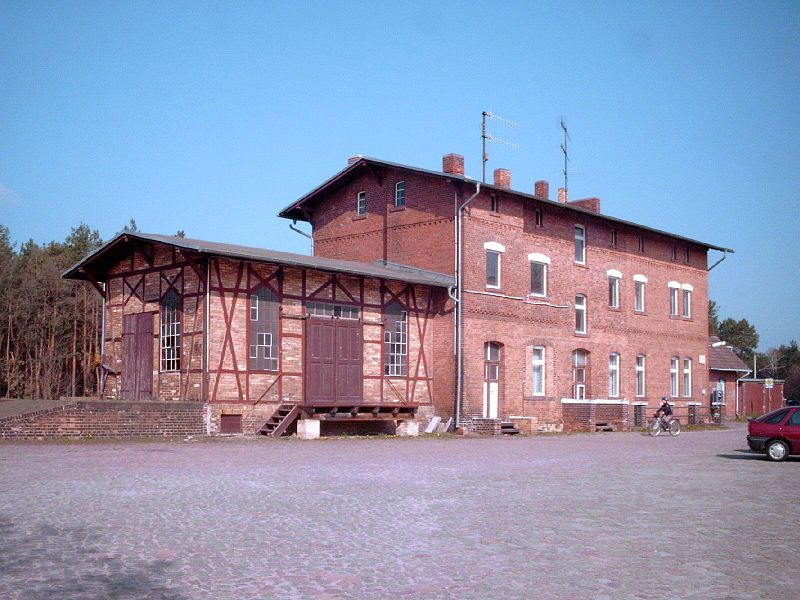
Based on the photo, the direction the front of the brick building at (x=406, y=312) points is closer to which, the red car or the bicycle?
the red car

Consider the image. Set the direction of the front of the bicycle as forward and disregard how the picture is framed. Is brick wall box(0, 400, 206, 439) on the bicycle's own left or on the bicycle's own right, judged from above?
on the bicycle's own left

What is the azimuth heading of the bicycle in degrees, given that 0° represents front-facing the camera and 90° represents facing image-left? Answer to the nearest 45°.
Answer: approximately 90°

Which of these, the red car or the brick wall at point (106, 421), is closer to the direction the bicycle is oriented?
the brick wall

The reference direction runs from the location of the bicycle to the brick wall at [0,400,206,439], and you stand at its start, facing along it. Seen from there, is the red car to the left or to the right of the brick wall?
left

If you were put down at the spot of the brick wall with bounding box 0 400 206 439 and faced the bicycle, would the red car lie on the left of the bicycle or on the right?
right
